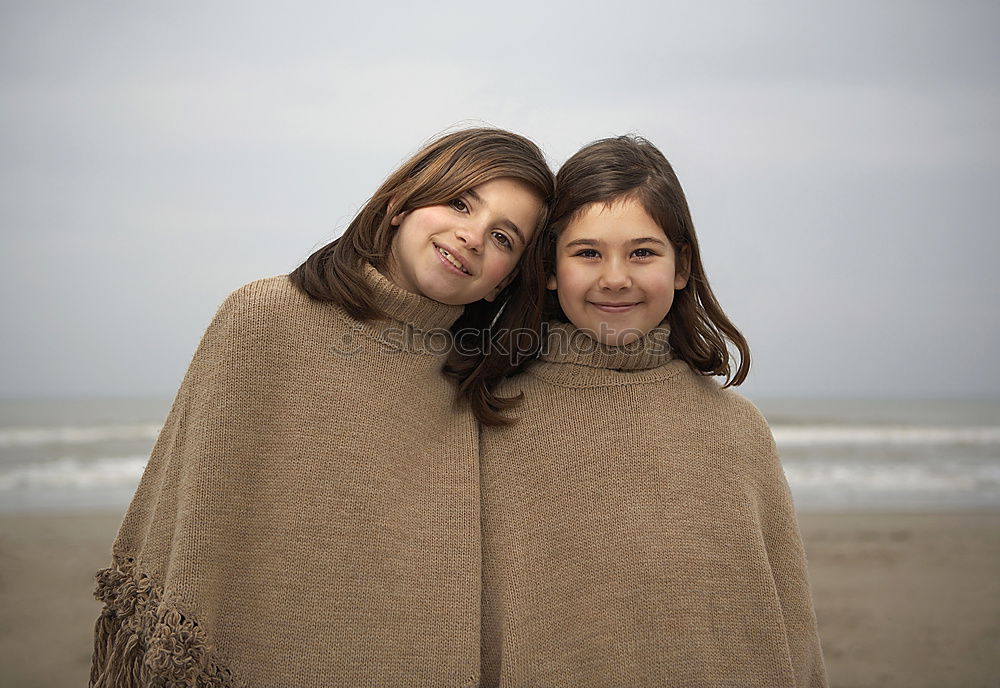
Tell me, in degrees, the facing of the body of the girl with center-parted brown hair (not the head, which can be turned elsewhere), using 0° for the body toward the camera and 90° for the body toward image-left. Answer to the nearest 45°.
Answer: approximately 0°
